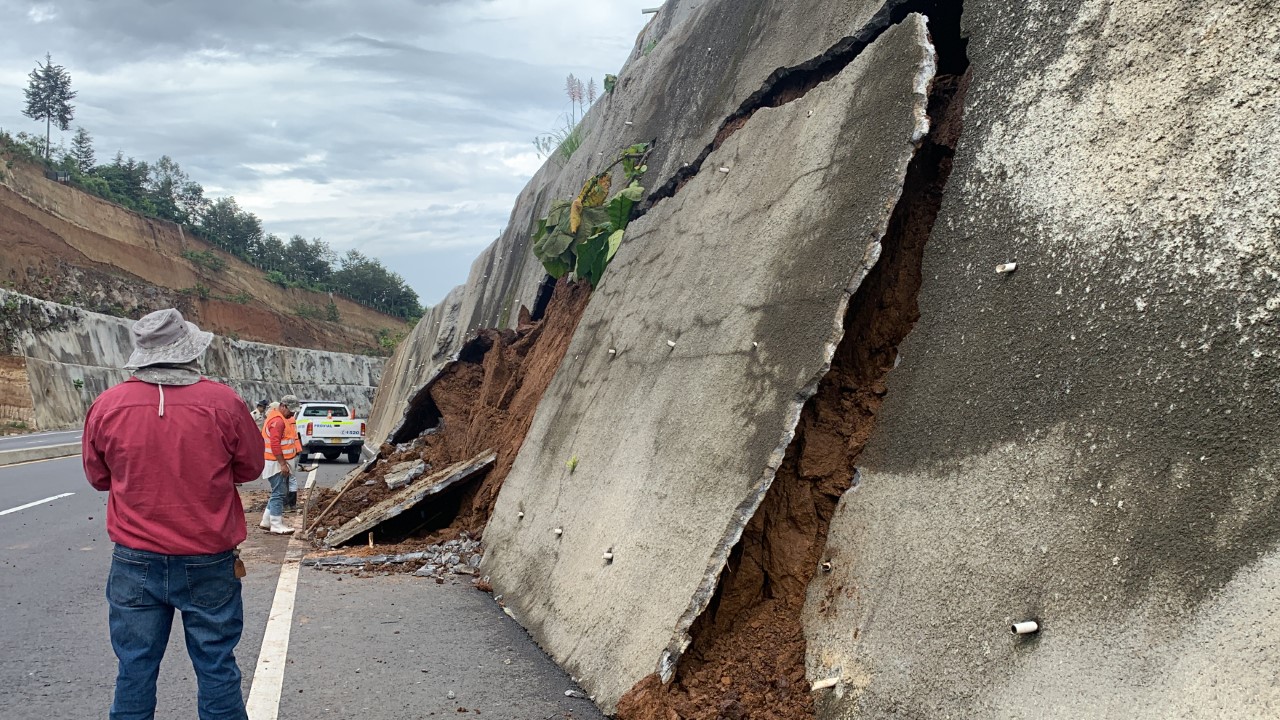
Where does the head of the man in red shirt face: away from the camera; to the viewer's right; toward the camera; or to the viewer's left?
away from the camera

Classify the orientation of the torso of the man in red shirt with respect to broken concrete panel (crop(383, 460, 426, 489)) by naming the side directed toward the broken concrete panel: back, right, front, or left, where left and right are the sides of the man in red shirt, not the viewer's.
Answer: front

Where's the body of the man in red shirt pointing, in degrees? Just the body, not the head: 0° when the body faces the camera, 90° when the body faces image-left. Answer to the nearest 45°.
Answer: approximately 180°

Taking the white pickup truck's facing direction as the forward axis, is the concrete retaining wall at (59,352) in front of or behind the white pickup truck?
in front

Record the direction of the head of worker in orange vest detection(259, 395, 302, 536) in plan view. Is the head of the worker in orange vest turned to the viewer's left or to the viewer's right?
to the viewer's right

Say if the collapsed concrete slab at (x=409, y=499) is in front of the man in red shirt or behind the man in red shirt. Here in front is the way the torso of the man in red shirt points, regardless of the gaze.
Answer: in front
